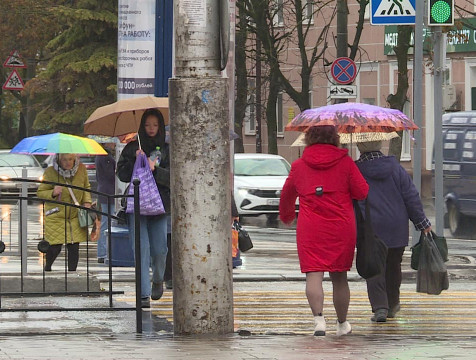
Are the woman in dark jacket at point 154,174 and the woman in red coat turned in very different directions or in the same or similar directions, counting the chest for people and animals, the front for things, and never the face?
very different directions

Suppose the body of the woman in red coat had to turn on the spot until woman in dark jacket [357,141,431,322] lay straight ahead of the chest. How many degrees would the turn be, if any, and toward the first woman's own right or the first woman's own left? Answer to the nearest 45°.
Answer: approximately 45° to the first woman's own right

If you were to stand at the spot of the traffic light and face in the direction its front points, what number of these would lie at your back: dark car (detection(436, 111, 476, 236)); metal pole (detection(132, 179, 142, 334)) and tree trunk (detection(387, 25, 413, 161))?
2

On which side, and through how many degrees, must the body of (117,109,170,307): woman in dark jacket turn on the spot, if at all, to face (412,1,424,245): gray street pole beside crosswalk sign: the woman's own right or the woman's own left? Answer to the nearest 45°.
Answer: approximately 135° to the woman's own left

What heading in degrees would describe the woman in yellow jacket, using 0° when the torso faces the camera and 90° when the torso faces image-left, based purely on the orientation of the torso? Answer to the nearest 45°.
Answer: approximately 0°

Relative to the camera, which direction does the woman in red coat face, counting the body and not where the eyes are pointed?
away from the camera
